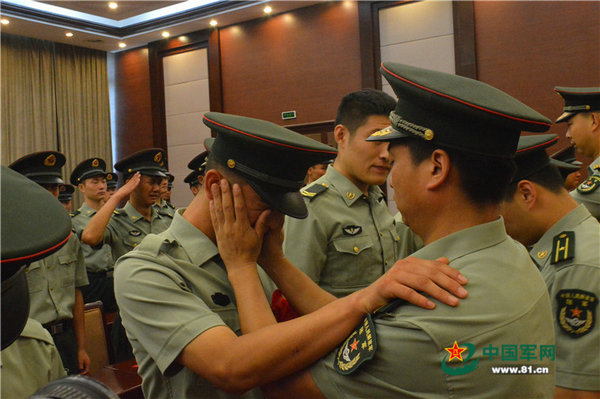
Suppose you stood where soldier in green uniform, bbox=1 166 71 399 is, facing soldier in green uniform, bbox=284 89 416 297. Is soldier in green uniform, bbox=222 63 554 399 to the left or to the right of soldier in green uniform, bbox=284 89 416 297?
right

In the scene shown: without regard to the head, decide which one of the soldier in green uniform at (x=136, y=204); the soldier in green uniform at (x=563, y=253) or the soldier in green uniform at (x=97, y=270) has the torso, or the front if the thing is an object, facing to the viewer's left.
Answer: the soldier in green uniform at (x=563, y=253)

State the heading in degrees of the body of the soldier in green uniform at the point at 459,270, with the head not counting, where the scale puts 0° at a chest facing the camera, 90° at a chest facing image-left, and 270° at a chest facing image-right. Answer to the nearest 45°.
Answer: approximately 135°

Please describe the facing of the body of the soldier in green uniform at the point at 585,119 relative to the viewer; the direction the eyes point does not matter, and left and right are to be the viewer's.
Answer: facing to the left of the viewer

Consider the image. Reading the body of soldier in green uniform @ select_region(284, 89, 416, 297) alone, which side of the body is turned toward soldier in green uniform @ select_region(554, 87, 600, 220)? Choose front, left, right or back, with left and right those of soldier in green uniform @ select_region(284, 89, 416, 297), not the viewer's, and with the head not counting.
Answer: left

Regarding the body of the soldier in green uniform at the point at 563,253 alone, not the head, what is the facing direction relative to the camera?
to the viewer's left

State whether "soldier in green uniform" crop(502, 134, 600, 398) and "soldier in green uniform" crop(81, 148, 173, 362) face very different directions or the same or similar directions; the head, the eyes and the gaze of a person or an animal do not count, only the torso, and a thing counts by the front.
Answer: very different directions

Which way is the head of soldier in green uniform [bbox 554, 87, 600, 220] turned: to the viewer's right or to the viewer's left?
to the viewer's left

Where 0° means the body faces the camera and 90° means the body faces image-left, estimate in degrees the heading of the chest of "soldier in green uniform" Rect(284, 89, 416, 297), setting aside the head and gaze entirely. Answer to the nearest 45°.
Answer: approximately 315°
